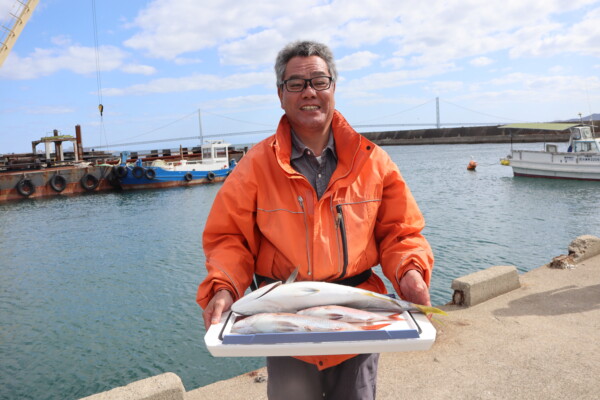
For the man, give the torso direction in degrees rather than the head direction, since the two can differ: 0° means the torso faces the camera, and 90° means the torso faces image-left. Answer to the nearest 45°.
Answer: approximately 0°

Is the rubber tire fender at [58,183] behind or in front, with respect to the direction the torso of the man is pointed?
behind
